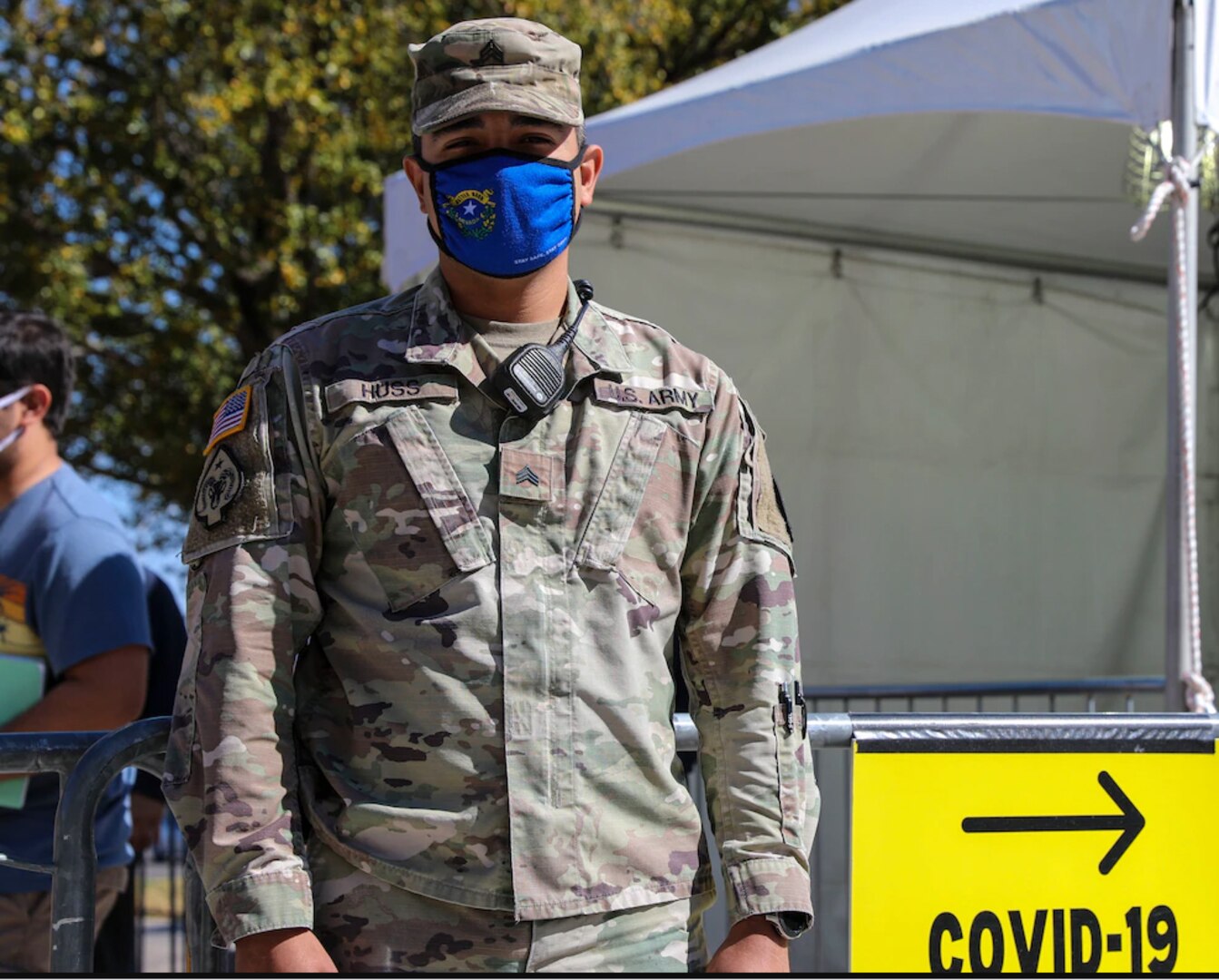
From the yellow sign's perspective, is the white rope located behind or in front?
behind

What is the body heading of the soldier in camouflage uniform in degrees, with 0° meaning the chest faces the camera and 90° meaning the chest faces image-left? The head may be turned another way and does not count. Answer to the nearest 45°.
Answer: approximately 0°

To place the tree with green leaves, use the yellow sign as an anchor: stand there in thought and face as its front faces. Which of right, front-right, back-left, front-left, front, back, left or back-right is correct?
back-right

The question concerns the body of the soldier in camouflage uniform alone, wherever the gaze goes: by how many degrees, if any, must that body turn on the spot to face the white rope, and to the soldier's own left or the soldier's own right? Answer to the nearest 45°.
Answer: approximately 135° to the soldier's own left

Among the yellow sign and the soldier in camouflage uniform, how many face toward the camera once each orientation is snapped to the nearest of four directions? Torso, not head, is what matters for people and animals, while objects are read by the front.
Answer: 2

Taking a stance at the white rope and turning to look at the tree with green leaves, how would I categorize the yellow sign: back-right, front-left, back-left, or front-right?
back-left
